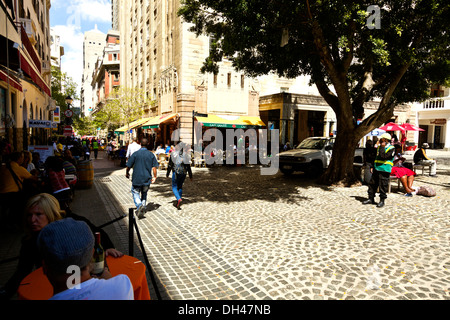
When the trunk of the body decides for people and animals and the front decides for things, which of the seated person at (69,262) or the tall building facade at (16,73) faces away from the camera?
the seated person

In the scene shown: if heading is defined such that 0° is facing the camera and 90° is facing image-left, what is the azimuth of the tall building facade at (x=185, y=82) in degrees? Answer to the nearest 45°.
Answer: approximately 45°

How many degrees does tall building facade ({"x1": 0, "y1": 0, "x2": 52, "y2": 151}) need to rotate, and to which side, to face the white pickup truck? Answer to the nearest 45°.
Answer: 0° — it already faces it

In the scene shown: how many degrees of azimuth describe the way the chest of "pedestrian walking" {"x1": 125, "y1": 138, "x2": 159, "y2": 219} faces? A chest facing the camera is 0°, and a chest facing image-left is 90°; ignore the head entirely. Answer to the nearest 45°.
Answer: approximately 180°

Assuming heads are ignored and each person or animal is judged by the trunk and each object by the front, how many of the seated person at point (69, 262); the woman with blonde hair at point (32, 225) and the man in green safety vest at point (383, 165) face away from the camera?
1

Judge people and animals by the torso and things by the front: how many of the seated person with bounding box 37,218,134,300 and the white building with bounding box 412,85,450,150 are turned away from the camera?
1

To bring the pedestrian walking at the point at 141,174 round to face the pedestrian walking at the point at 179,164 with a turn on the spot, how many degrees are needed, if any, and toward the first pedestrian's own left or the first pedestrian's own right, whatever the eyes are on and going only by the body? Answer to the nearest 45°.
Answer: approximately 45° to the first pedestrian's own right

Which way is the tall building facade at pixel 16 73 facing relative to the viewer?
to the viewer's right

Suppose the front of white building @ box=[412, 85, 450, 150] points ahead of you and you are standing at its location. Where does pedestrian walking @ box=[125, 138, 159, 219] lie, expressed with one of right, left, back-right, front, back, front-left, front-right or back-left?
front-left

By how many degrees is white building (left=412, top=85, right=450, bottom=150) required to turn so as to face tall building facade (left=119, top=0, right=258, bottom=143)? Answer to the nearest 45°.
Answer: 0° — it already faces it

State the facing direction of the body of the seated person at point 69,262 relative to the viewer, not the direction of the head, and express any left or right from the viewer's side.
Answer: facing away from the viewer

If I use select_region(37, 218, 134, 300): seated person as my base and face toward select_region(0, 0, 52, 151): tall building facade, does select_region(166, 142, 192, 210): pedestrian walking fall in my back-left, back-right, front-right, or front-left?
front-right

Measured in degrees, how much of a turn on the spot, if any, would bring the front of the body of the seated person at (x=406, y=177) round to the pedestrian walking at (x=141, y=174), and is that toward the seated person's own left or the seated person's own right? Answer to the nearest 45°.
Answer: approximately 90° to the seated person's own right

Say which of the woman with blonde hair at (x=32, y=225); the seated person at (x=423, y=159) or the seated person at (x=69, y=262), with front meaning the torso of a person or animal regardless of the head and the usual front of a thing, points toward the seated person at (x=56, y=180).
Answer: the seated person at (x=69, y=262)

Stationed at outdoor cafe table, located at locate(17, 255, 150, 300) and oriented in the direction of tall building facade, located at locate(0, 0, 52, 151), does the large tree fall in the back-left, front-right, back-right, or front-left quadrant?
front-right

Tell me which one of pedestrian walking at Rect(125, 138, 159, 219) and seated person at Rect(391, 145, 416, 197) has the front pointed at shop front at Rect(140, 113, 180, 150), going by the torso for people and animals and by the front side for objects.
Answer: the pedestrian walking
